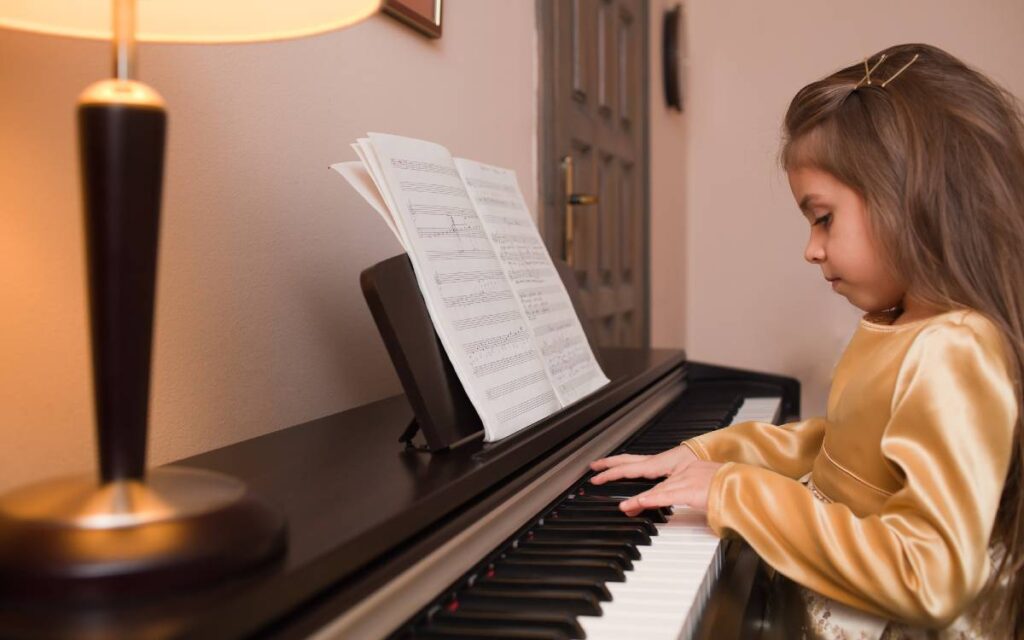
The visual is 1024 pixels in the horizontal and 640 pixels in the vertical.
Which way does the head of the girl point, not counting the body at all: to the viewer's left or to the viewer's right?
to the viewer's left

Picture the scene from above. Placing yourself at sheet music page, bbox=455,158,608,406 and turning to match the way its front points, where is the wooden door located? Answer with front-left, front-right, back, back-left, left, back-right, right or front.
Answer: back-left

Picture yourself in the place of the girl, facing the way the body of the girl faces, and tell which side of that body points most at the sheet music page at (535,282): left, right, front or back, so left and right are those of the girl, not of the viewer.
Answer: front

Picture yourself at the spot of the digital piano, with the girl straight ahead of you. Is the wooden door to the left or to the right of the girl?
left

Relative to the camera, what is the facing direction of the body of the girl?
to the viewer's left

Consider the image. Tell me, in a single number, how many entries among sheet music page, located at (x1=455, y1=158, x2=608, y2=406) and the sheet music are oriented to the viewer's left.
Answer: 0

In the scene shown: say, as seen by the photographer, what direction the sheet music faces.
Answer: facing the viewer and to the right of the viewer

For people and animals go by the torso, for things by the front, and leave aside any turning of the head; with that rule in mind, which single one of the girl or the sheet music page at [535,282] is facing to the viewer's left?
the girl

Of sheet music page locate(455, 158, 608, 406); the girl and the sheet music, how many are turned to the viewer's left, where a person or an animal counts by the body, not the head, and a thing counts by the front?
1

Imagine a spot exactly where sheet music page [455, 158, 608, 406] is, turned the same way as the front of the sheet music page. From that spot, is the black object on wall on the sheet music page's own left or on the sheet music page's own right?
on the sheet music page's own left

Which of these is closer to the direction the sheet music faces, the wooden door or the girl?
the girl
